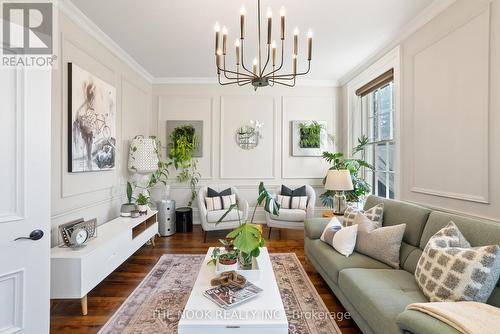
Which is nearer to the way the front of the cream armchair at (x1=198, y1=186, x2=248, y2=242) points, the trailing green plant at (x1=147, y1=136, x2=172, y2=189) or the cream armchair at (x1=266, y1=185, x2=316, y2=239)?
the cream armchair

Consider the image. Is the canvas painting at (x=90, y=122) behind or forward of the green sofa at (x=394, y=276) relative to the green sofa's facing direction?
forward

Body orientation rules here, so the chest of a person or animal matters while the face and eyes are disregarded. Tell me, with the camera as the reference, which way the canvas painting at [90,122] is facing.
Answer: facing the viewer and to the right of the viewer

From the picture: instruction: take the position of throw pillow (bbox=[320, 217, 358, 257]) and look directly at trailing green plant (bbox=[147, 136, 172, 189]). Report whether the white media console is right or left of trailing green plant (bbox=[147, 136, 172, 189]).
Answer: left

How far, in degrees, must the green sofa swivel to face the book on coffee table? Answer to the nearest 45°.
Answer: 0° — it already faces it

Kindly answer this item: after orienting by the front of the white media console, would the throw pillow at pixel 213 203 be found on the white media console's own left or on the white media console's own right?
on the white media console's own left

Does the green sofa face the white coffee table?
yes

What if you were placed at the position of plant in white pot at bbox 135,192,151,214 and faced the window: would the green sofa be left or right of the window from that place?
right

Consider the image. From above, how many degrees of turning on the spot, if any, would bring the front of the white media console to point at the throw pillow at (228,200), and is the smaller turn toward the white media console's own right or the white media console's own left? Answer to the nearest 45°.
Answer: approximately 90° to the white media console's own left

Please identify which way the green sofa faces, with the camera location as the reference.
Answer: facing the viewer and to the left of the viewer

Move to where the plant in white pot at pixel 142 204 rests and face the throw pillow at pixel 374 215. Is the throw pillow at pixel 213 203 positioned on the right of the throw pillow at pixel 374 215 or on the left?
left
